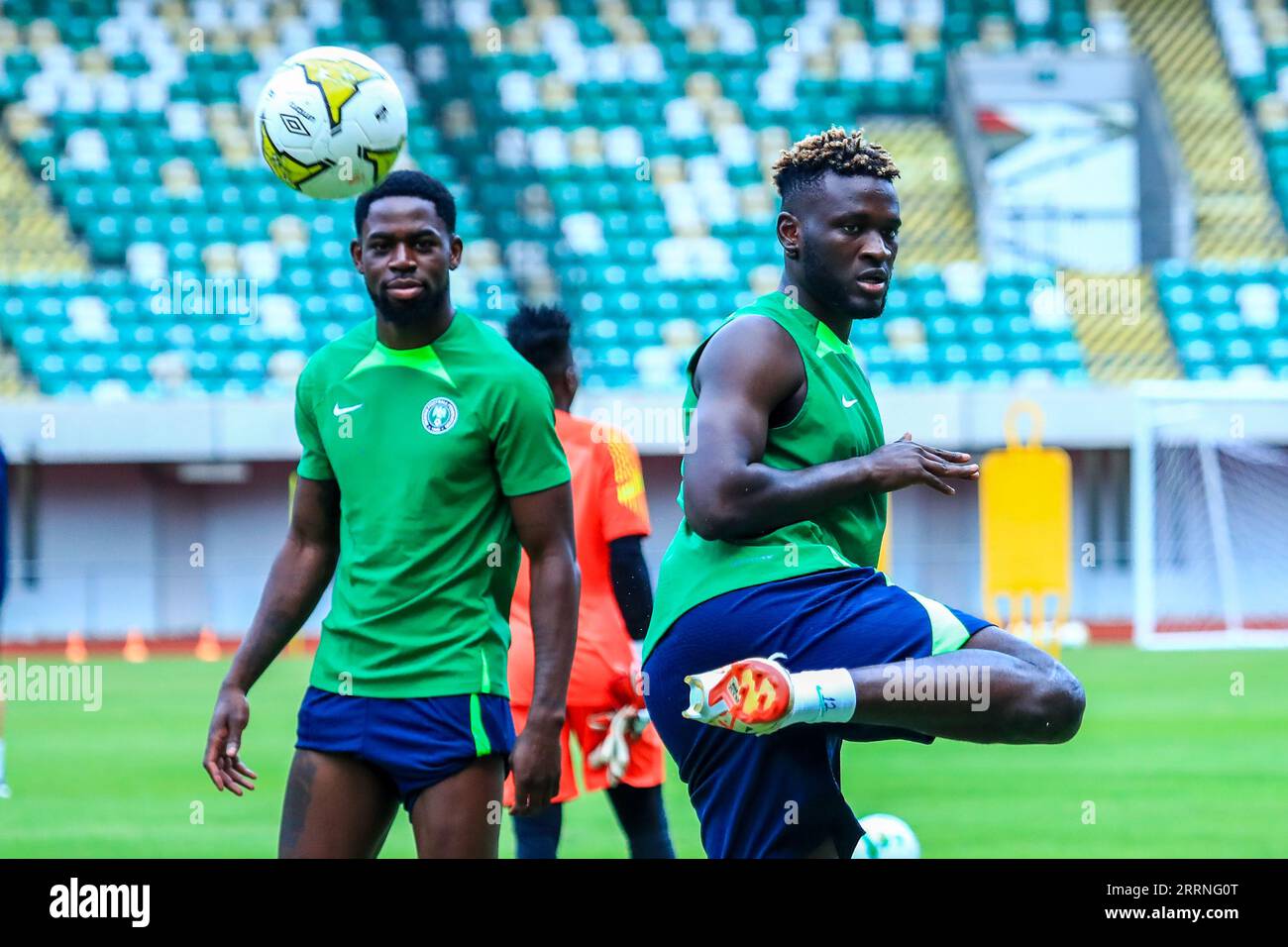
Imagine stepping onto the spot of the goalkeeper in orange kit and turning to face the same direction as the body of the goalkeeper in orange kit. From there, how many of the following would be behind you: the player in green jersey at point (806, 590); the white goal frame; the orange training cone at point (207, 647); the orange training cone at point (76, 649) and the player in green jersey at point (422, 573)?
2

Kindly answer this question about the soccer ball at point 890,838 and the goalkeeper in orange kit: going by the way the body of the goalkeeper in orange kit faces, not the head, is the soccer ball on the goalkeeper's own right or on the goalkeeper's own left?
on the goalkeeper's own right

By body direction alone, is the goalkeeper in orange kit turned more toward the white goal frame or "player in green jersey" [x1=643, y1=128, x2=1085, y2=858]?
the white goal frame

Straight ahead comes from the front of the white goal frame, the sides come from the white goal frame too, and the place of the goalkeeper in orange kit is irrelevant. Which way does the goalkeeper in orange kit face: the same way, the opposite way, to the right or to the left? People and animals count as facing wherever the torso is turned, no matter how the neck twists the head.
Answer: the opposite way

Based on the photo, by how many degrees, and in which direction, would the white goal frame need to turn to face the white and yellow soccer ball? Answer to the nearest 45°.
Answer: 0° — it already faces it

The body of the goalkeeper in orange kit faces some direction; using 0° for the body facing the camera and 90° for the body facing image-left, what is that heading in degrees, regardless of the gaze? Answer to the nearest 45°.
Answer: approximately 180°

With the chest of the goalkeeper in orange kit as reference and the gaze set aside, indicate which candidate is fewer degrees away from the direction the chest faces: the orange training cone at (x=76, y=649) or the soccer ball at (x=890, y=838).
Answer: the orange training cone

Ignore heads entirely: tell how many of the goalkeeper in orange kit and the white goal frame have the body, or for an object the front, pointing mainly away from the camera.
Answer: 1

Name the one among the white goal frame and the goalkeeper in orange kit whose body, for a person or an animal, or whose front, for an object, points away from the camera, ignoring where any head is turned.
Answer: the goalkeeper in orange kit
